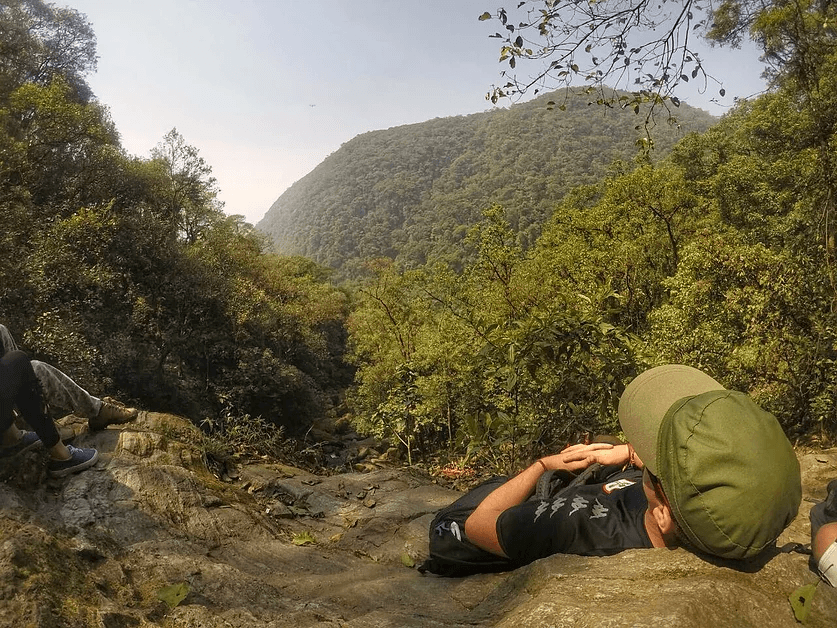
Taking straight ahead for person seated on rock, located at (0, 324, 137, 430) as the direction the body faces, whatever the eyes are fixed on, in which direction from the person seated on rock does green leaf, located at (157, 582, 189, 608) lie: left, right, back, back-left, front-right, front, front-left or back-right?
right

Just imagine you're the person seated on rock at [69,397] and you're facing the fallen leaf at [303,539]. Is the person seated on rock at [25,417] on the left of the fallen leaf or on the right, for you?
right

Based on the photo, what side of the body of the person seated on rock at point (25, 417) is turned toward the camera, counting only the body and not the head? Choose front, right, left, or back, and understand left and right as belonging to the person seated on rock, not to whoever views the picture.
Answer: right

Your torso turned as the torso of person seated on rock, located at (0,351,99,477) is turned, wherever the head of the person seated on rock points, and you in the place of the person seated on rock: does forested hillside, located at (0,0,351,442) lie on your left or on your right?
on your left

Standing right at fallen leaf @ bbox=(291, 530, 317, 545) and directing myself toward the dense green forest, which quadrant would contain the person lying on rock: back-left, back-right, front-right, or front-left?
back-right

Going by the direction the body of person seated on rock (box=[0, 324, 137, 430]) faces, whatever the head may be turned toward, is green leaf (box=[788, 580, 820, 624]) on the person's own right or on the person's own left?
on the person's own right

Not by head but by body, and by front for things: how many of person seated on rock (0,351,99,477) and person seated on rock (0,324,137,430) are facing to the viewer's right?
2

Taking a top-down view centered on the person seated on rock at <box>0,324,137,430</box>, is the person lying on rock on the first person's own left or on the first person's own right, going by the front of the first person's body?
on the first person's own right

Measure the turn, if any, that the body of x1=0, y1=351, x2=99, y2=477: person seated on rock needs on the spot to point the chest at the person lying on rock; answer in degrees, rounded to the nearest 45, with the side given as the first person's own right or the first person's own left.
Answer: approximately 90° to the first person's own right

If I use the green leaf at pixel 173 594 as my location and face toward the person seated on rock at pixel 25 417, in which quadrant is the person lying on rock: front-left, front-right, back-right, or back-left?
back-right

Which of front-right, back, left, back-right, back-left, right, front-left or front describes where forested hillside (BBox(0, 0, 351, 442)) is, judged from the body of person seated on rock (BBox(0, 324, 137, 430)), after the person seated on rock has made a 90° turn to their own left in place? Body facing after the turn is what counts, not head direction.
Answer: front

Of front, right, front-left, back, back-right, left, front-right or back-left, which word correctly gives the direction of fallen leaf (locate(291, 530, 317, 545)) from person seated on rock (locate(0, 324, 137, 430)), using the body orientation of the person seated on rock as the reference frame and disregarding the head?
front-right

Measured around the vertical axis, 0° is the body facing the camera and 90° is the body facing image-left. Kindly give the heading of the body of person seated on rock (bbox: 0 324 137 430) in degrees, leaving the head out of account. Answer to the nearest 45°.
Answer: approximately 270°
